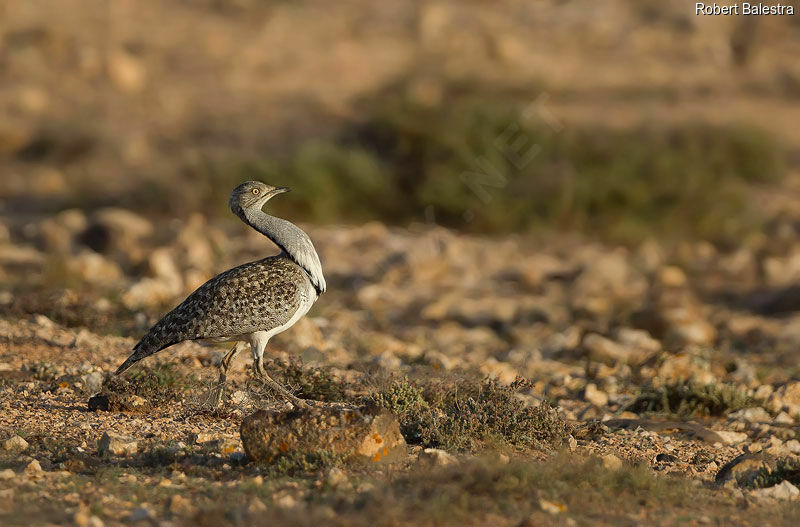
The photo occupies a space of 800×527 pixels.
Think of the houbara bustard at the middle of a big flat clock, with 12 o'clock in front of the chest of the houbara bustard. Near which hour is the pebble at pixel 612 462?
The pebble is roughly at 1 o'clock from the houbara bustard.

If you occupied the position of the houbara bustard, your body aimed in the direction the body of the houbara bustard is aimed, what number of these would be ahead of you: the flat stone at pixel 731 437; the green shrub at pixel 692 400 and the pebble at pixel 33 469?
2

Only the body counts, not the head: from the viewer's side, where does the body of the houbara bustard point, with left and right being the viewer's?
facing to the right of the viewer

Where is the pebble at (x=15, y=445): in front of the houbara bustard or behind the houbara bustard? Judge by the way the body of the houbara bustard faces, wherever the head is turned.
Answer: behind

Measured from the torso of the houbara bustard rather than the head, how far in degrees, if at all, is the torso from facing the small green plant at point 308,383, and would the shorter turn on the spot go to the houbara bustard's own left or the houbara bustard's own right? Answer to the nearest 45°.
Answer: approximately 45° to the houbara bustard's own left

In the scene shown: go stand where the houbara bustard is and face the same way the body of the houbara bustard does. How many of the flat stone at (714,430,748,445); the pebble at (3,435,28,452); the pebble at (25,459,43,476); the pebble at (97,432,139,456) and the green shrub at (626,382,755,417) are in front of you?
2

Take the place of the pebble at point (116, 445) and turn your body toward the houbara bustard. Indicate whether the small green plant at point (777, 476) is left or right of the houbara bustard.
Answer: right

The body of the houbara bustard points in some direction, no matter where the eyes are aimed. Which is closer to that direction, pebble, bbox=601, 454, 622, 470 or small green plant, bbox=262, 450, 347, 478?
the pebble

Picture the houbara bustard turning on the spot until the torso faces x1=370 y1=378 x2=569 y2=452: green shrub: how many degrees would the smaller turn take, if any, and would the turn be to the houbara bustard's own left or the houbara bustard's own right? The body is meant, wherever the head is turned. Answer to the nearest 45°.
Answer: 0° — it already faces it

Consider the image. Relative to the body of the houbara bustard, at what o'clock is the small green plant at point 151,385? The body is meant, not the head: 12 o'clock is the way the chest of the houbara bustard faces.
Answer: The small green plant is roughly at 7 o'clock from the houbara bustard.

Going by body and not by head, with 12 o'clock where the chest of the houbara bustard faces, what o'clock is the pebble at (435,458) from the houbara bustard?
The pebble is roughly at 2 o'clock from the houbara bustard.

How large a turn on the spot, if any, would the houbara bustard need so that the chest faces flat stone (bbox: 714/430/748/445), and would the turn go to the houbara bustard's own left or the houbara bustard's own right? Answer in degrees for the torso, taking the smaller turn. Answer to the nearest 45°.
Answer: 0° — it already faces it

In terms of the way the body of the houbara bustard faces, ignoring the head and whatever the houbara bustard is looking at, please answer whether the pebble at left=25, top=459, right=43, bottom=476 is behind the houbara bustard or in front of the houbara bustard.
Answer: behind
